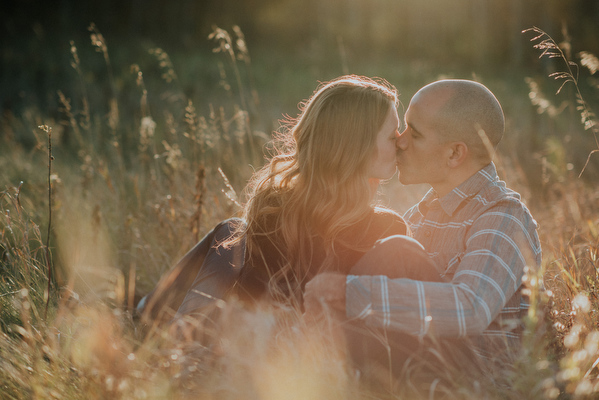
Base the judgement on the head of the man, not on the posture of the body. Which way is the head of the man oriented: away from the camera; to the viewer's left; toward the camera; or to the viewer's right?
to the viewer's left

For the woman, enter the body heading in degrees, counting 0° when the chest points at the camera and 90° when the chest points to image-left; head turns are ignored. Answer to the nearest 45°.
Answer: approximately 225°

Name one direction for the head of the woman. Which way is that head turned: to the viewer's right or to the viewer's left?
to the viewer's right
